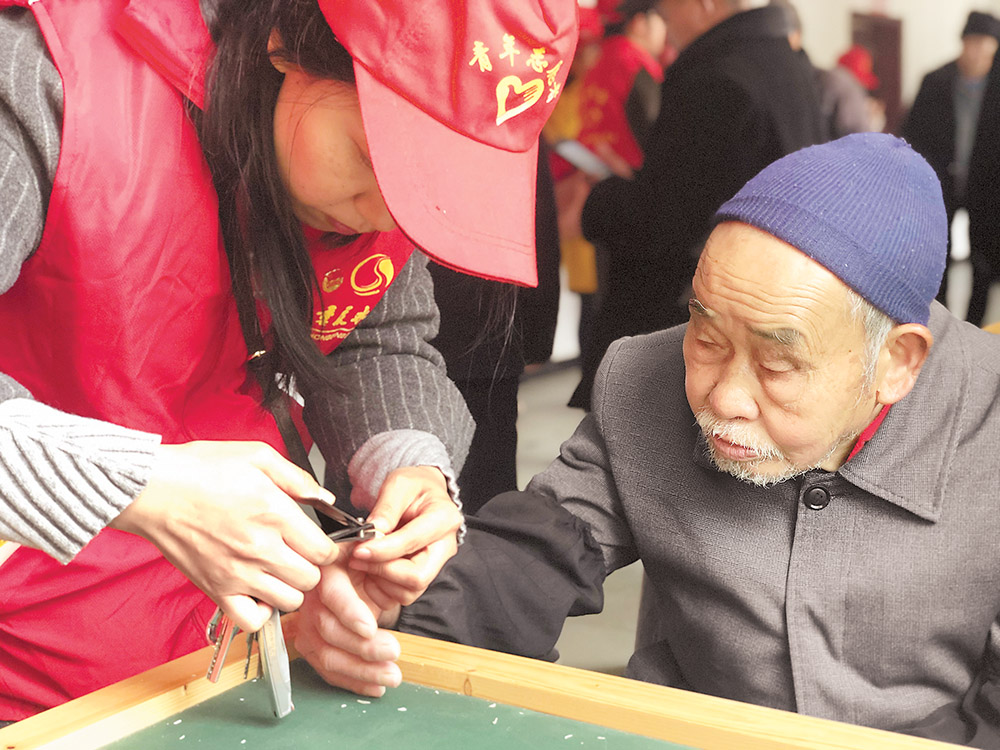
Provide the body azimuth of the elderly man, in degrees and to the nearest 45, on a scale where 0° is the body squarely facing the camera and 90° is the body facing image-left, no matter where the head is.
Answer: approximately 45°

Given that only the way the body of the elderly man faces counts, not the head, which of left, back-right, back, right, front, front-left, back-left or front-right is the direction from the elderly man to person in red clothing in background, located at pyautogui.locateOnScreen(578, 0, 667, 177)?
back-right

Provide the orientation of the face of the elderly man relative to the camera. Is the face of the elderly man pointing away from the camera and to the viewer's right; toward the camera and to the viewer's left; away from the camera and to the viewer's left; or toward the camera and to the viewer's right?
toward the camera and to the viewer's left
